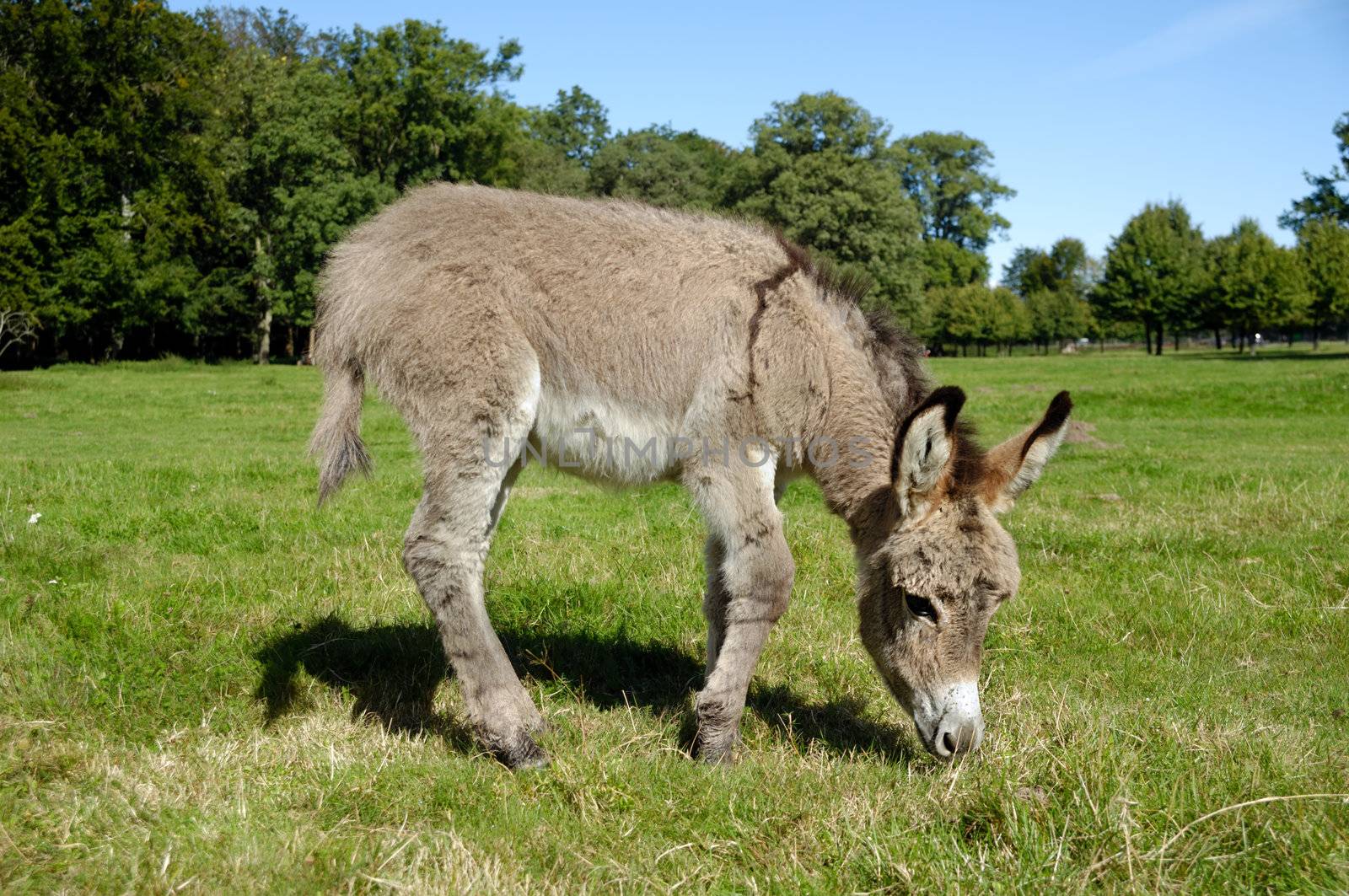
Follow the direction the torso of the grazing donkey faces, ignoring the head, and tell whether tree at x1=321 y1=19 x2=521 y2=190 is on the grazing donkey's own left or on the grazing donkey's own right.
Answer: on the grazing donkey's own left

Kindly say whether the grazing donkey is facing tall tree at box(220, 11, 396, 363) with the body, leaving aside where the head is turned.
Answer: no

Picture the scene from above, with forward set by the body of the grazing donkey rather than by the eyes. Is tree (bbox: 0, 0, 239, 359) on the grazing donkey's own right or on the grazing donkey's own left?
on the grazing donkey's own left

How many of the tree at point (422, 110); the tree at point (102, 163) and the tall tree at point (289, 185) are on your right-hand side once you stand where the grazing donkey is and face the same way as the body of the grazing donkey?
0

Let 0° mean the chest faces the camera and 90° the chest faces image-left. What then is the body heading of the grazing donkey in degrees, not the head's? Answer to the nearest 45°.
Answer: approximately 270°
